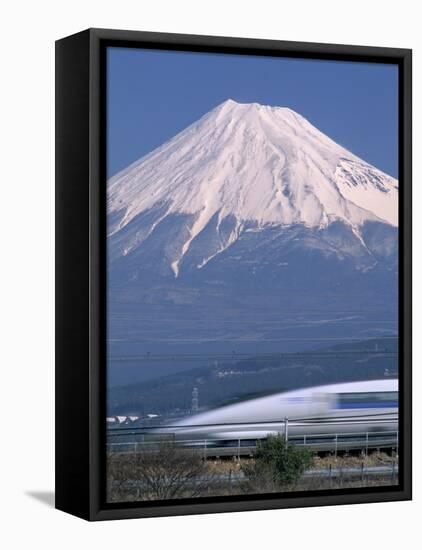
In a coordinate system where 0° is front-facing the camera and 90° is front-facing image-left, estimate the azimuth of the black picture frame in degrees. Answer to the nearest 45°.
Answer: approximately 315°
